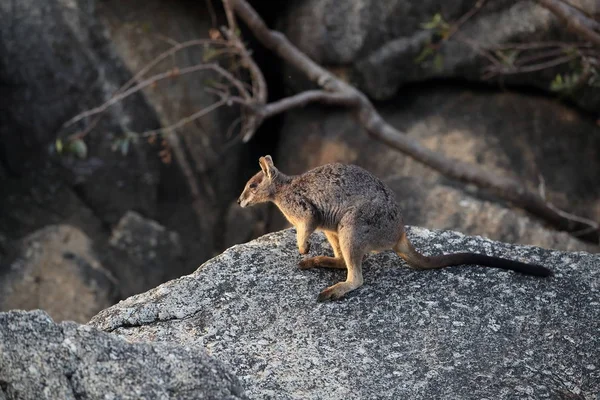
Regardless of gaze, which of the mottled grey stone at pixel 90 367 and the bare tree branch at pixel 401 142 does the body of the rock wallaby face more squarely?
the mottled grey stone

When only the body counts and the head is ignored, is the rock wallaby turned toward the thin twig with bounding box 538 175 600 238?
no

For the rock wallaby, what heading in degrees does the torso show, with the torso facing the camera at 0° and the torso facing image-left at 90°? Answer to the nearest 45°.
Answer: approximately 90°

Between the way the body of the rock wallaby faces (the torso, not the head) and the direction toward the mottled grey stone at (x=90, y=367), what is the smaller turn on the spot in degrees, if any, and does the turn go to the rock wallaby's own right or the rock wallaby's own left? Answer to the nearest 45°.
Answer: approximately 45° to the rock wallaby's own left

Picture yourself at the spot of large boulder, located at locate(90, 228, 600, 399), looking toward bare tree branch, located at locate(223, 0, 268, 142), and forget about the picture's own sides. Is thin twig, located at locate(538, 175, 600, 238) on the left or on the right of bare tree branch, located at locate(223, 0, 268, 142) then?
right

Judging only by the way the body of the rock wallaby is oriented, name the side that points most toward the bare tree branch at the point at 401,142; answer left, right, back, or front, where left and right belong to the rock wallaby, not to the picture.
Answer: right

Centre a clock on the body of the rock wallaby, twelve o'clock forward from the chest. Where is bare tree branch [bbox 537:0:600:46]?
The bare tree branch is roughly at 4 o'clock from the rock wallaby.

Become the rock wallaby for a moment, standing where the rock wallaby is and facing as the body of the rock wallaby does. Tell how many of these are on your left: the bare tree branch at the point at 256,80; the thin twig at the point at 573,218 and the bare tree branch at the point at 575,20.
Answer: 0

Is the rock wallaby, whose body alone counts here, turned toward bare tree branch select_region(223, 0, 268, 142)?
no
